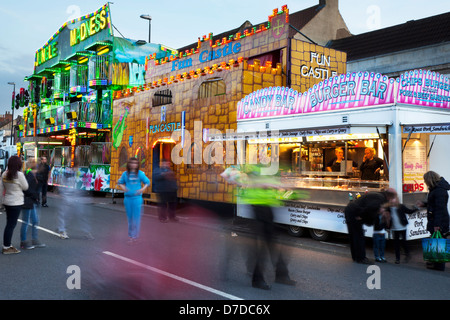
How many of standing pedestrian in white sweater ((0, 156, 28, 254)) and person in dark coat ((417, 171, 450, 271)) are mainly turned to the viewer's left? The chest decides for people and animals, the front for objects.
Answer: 1

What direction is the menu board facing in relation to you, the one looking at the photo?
facing the viewer

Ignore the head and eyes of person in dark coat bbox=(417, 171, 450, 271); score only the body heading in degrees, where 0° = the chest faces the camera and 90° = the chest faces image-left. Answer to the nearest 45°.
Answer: approximately 90°

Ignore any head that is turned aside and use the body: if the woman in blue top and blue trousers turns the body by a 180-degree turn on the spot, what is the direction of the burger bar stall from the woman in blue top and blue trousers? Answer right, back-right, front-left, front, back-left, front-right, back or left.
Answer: right

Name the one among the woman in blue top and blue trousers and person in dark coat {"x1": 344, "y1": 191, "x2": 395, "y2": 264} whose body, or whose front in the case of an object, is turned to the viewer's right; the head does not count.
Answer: the person in dark coat

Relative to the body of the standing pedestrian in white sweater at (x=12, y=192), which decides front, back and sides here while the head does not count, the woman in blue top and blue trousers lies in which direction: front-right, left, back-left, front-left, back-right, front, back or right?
front-right

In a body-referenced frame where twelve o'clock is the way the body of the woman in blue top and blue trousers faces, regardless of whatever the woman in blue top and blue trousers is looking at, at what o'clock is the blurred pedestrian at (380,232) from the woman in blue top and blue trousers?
The blurred pedestrian is roughly at 10 o'clock from the woman in blue top and blue trousers.

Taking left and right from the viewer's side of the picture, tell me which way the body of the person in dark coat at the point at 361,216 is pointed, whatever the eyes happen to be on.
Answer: facing to the right of the viewer

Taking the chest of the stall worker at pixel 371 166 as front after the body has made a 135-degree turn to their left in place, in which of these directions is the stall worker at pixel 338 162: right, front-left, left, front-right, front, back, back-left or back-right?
back-left

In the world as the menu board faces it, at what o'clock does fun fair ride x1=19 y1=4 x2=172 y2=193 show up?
The fun fair ride is roughly at 4 o'clock from the menu board.

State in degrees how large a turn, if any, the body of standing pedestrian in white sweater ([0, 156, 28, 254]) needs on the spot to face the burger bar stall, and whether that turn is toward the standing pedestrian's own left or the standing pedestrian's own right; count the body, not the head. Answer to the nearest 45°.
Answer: approximately 45° to the standing pedestrian's own right

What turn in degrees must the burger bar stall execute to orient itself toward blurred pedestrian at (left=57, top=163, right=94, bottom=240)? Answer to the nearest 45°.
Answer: approximately 45° to its right

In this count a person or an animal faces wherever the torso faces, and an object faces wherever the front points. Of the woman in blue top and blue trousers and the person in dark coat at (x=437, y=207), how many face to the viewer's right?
0

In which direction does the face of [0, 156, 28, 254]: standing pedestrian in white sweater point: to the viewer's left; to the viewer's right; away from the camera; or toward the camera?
away from the camera

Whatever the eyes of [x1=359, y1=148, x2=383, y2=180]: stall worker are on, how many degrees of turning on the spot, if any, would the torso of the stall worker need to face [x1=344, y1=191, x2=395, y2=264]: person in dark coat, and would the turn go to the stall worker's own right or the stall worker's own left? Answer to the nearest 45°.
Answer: approximately 45° to the stall worker's own left

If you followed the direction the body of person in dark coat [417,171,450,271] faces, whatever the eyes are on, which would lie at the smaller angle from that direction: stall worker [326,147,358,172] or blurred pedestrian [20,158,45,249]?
the blurred pedestrian
